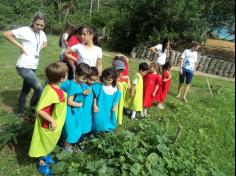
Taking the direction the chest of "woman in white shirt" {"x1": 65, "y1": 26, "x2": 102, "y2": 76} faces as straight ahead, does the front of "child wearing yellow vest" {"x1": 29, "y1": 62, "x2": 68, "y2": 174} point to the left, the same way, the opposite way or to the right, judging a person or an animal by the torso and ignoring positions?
to the left

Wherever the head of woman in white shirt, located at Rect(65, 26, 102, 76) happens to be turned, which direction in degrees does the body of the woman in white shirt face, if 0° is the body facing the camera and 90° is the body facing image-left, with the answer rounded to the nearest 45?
approximately 0°

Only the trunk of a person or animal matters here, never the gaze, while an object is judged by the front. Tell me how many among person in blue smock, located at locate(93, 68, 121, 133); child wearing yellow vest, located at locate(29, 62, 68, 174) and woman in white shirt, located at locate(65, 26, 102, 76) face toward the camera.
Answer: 2

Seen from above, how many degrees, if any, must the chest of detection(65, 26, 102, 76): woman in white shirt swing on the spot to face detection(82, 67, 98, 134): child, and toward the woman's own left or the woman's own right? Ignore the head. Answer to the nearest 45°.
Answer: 0° — they already face them

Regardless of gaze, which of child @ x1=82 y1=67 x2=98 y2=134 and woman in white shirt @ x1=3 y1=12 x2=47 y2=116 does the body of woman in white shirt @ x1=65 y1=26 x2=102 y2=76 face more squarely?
the child

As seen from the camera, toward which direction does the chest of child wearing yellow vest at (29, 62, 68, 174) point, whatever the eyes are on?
to the viewer's right

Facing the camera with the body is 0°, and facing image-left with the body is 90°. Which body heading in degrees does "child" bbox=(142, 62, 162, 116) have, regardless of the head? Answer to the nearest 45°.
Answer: approximately 45°
